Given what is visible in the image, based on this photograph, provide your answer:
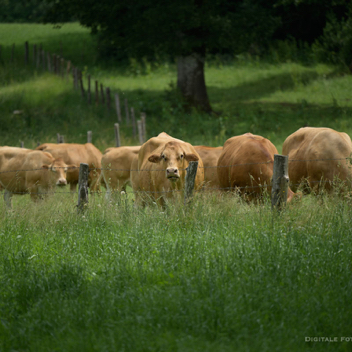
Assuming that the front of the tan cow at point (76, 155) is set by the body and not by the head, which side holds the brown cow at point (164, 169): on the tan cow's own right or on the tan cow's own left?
on the tan cow's own left

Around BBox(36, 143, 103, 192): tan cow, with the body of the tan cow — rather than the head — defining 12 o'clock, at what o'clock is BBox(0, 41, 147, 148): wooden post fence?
The wooden post fence is roughly at 3 o'clock from the tan cow.
